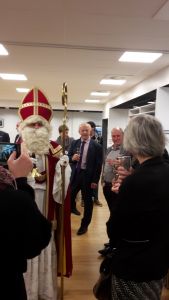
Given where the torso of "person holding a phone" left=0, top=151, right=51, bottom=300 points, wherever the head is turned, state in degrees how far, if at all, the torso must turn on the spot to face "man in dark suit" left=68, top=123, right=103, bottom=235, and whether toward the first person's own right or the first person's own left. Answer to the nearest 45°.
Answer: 0° — they already face them

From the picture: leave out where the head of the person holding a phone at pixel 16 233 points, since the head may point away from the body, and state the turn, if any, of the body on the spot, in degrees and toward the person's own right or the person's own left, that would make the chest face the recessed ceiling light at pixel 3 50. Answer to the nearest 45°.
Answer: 0° — they already face it

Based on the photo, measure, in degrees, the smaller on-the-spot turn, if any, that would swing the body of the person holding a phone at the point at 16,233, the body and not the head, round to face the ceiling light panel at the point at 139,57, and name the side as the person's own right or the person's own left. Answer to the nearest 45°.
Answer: approximately 45° to the person's own right

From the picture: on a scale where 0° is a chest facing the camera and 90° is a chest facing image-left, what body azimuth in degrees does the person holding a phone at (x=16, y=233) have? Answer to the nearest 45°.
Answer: approximately 180°

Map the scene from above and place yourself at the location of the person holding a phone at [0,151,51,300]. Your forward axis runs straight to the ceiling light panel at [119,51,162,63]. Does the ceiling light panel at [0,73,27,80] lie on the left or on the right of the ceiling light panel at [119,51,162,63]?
left

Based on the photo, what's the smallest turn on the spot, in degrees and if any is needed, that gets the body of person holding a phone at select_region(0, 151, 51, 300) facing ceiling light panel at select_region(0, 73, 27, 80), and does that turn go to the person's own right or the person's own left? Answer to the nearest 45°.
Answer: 0° — they already face it
